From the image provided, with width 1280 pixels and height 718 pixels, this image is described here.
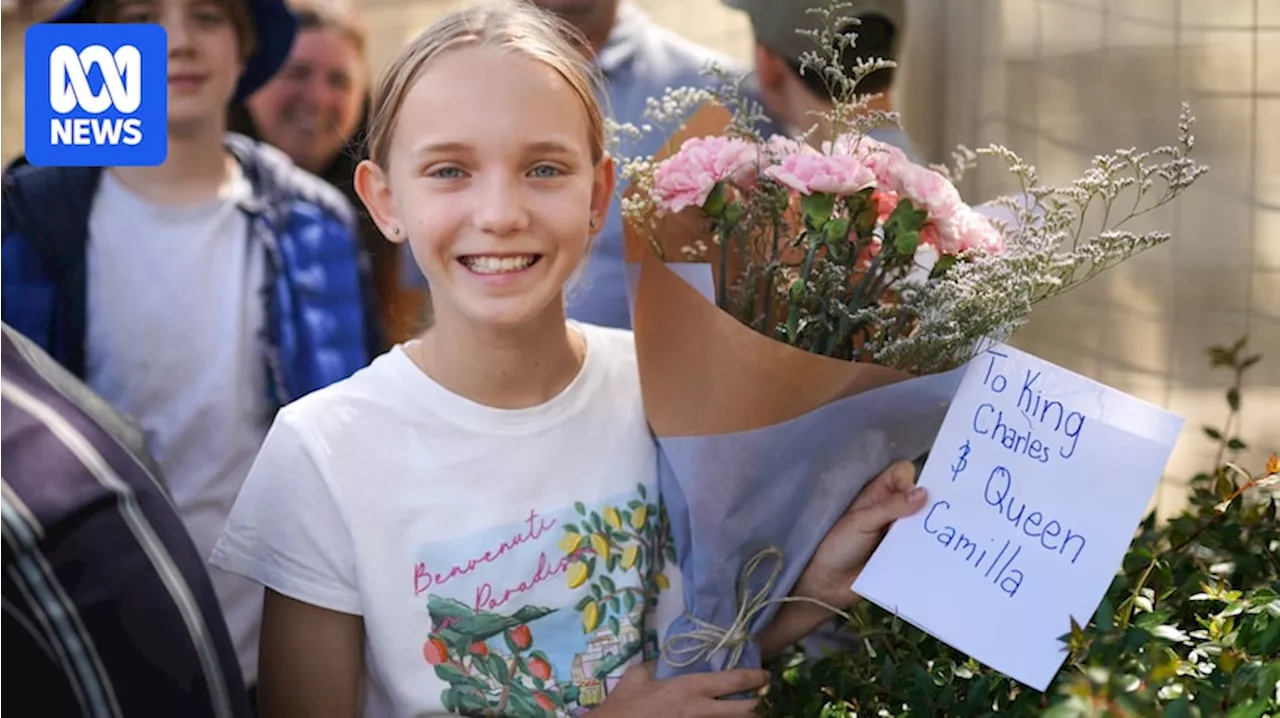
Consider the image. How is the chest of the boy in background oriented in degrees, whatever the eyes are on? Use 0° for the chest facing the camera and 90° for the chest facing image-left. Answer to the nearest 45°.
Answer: approximately 0°

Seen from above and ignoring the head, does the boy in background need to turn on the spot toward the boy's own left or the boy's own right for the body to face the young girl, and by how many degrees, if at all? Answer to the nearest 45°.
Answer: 0° — they already face them

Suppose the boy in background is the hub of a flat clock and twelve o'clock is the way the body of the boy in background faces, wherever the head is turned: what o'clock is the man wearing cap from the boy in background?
The man wearing cap is roughly at 9 o'clock from the boy in background.

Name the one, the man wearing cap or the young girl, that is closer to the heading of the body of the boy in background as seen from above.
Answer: the young girl
